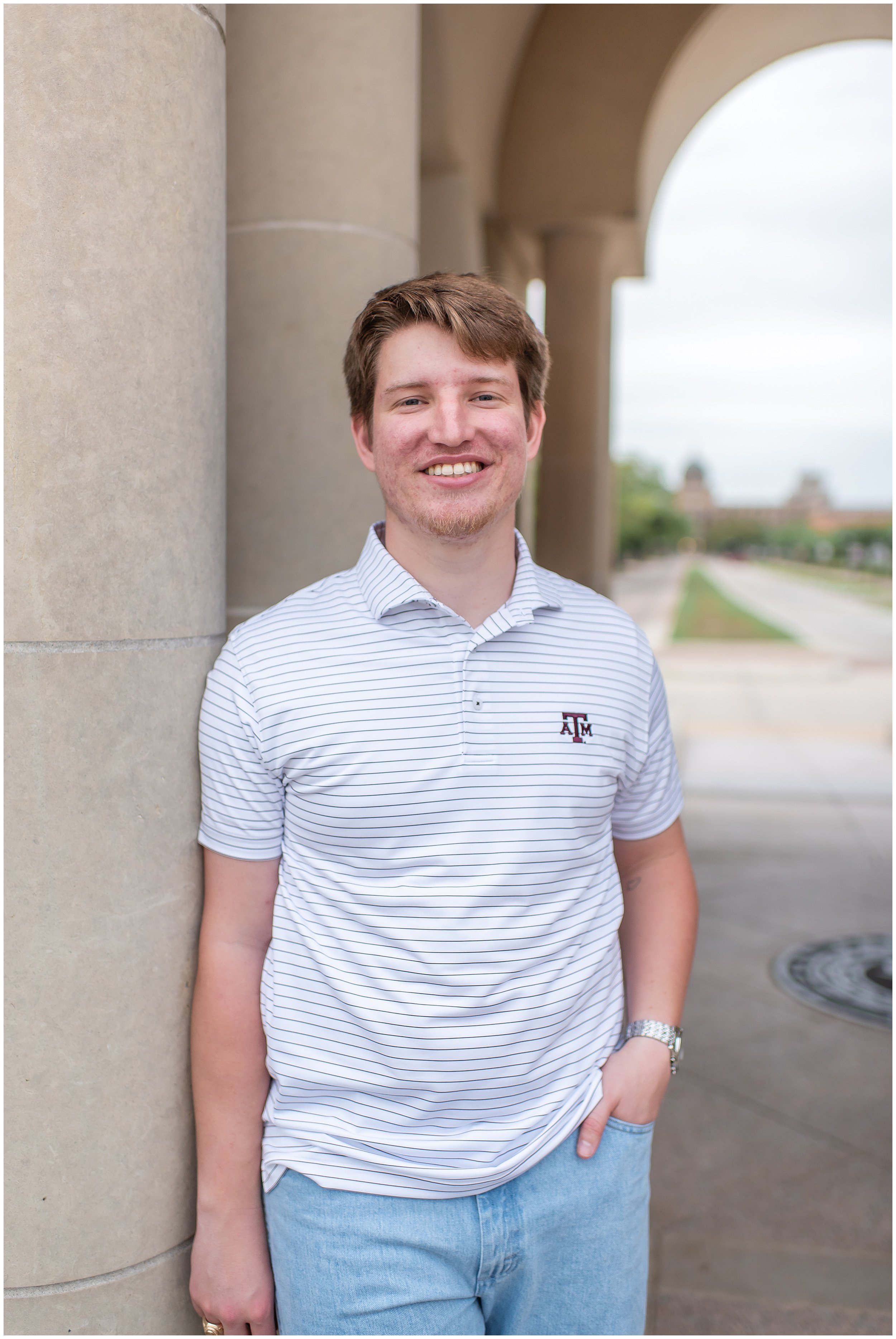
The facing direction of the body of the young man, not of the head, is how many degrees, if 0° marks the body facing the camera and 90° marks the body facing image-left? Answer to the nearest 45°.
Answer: approximately 0°

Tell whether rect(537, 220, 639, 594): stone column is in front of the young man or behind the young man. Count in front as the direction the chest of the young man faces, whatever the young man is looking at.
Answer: behind

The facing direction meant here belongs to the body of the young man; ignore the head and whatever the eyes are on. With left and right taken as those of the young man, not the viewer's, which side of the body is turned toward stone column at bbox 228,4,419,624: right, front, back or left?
back
